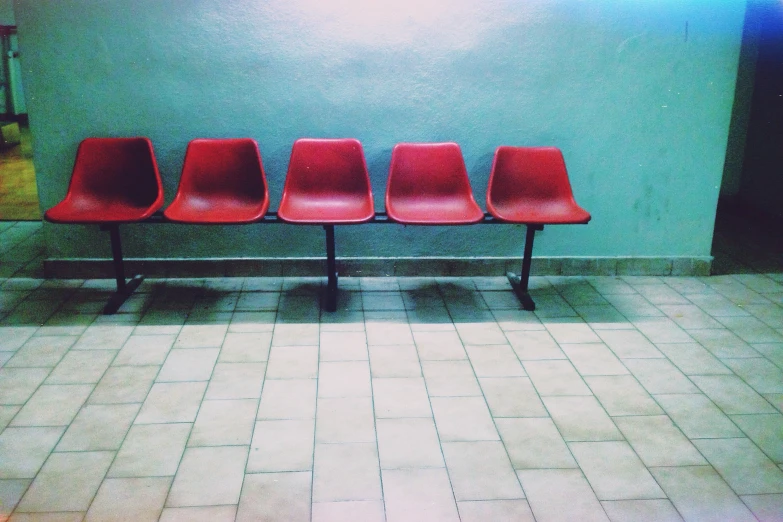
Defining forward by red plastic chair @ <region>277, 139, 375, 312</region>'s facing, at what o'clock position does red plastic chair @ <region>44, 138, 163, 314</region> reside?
red plastic chair @ <region>44, 138, 163, 314</region> is roughly at 3 o'clock from red plastic chair @ <region>277, 139, 375, 312</region>.

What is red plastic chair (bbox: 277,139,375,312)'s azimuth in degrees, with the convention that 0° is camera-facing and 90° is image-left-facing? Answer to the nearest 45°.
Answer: approximately 0°
